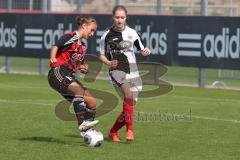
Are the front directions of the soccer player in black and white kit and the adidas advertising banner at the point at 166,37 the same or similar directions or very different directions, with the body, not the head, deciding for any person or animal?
same or similar directions

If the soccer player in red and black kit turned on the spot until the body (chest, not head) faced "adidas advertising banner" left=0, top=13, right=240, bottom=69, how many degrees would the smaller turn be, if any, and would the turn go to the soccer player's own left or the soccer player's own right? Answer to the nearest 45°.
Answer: approximately 135° to the soccer player's own left

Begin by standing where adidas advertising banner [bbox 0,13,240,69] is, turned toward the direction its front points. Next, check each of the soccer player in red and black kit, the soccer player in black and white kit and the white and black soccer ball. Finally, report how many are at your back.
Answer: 0

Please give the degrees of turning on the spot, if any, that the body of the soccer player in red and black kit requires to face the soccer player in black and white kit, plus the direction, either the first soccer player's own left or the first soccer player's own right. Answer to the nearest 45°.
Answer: approximately 90° to the first soccer player's own left

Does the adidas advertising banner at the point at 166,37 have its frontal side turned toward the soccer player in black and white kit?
yes

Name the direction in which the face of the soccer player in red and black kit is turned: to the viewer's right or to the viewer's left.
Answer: to the viewer's right

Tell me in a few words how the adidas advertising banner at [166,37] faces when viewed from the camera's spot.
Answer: facing the viewer

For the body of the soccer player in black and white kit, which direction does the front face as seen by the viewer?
toward the camera

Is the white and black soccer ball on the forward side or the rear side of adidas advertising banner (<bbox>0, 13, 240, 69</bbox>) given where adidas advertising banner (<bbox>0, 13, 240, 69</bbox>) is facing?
on the forward side

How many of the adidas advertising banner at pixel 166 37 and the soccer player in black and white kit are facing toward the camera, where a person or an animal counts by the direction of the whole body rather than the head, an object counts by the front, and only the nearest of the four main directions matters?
2

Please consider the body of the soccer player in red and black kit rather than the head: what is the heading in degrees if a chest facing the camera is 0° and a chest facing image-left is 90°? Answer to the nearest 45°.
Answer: approximately 315°
